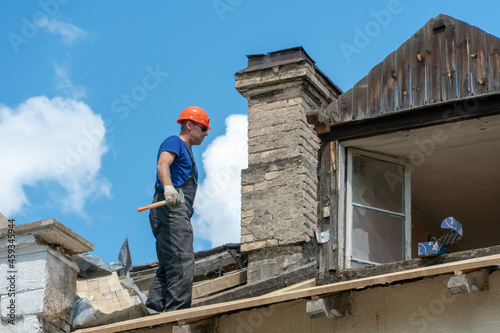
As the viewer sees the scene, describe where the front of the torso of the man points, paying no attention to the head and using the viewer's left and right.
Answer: facing to the right of the viewer

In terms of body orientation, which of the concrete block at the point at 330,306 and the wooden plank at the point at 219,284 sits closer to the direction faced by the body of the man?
the concrete block

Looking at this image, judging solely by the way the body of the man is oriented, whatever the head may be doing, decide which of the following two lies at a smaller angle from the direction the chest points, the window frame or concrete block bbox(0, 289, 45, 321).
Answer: the window frame

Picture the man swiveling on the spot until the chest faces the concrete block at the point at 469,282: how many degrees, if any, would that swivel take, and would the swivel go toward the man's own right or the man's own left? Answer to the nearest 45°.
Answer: approximately 45° to the man's own right

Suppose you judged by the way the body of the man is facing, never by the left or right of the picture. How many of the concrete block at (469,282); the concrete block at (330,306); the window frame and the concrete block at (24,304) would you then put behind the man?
1

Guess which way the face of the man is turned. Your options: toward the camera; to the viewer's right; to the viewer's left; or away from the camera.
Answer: to the viewer's right

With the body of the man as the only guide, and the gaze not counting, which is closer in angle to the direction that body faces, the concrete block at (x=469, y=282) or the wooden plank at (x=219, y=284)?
the concrete block

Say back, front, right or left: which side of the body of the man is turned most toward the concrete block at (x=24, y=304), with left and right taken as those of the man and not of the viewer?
back

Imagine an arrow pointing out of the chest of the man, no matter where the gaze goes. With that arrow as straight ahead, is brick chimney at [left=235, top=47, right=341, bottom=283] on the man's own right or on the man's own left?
on the man's own left
